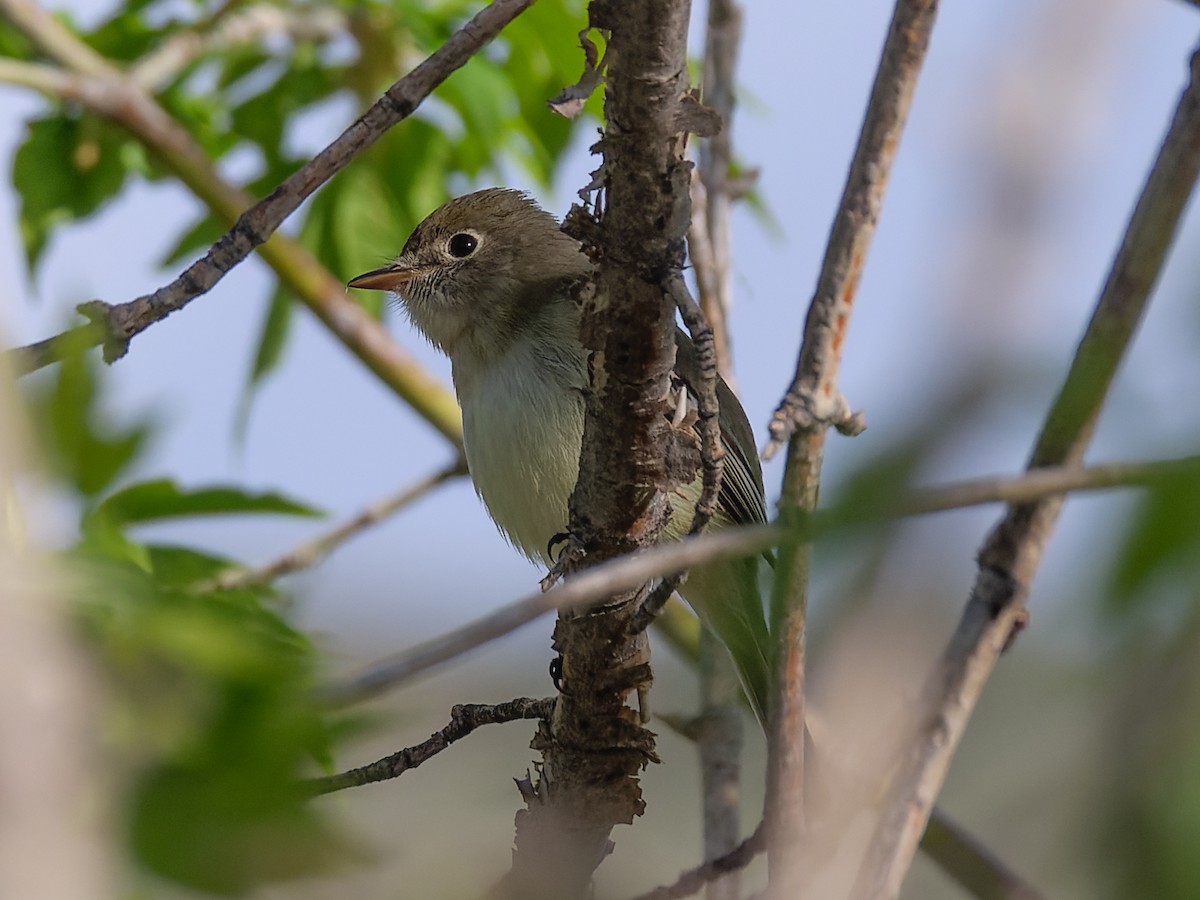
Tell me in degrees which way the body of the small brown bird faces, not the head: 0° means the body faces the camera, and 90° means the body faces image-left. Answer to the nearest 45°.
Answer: approximately 90°

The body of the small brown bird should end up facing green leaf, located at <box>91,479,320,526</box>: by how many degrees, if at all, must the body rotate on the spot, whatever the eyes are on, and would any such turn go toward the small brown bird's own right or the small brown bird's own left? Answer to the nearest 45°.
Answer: approximately 45° to the small brown bird's own left
